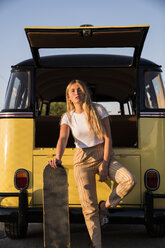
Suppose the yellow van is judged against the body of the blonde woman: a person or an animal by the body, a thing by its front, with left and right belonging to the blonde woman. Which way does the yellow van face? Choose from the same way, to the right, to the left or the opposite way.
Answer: the opposite way

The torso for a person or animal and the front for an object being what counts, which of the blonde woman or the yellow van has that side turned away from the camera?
the yellow van

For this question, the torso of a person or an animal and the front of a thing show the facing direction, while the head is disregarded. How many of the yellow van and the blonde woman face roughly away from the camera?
1

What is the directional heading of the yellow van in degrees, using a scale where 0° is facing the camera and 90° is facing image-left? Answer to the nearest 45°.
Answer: approximately 180°

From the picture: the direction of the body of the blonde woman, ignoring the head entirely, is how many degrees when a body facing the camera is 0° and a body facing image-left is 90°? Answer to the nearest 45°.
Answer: approximately 0°
